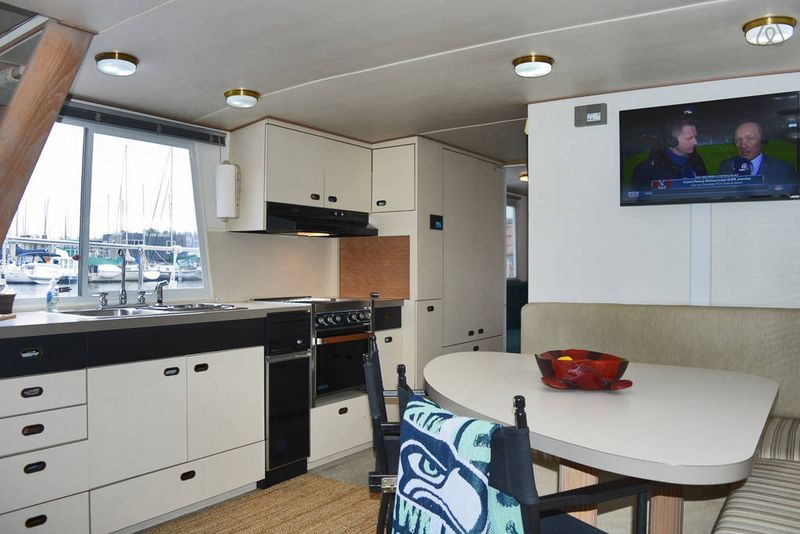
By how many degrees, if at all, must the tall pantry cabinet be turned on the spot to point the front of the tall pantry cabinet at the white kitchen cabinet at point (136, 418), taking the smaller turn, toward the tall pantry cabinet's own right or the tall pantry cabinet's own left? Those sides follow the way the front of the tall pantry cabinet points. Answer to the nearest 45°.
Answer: approximately 90° to the tall pantry cabinet's own right

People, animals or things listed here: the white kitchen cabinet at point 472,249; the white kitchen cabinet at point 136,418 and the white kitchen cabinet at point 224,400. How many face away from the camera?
0

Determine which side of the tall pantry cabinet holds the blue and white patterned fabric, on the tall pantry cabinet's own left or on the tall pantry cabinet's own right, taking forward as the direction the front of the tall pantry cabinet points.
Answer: on the tall pantry cabinet's own right

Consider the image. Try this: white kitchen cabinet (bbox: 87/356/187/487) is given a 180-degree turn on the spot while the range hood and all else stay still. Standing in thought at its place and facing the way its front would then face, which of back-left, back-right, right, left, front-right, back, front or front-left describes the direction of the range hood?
right

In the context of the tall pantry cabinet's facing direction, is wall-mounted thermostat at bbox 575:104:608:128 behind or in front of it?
in front

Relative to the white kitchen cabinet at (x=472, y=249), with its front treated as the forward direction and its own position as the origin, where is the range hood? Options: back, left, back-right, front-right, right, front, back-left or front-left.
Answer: right

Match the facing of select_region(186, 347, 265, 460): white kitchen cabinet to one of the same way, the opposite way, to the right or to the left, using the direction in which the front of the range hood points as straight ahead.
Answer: the same way

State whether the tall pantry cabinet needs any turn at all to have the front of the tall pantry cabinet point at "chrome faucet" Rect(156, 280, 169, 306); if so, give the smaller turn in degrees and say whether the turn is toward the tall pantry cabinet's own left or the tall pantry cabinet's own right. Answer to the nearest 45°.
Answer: approximately 90° to the tall pantry cabinet's own right

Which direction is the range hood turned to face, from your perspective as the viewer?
facing the viewer and to the right of the viewer

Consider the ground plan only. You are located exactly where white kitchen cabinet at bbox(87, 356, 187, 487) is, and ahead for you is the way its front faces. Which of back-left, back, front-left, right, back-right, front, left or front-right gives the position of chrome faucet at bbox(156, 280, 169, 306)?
back-left

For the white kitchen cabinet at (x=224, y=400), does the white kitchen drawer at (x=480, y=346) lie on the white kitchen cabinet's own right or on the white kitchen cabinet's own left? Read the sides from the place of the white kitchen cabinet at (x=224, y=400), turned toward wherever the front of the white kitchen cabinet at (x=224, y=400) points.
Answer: on the white kitchen cabinet's own left

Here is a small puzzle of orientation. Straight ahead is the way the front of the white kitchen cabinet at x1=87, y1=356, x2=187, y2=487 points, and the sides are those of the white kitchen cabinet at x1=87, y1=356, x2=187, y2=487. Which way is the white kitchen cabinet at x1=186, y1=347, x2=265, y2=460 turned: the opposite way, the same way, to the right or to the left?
the same way

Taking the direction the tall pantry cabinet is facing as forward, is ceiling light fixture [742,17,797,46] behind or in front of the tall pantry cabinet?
in front

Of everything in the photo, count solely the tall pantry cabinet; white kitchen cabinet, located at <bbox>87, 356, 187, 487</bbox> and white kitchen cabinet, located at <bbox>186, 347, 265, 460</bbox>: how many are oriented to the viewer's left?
0
